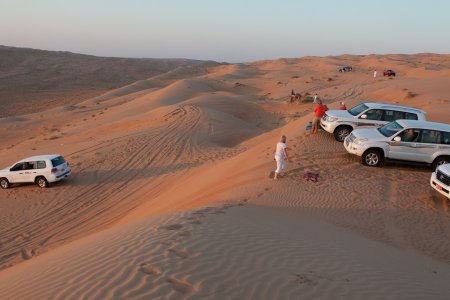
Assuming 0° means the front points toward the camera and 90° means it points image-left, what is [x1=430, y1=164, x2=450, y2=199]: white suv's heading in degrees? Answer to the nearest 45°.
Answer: approximately 45°

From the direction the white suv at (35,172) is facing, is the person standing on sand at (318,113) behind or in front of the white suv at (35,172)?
behind

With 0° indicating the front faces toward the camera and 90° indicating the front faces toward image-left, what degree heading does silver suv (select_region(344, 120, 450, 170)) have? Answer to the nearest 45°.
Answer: approximately 90°

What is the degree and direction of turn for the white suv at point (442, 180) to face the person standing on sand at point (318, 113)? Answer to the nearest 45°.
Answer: approximately 90° to its right

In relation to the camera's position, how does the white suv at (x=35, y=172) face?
facing away from the viewer and to the left of the viewer

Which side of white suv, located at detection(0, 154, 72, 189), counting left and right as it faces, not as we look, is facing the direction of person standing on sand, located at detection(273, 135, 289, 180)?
back

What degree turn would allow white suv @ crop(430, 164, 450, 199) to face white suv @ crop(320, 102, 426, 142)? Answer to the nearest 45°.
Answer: approximately 90° to its right
